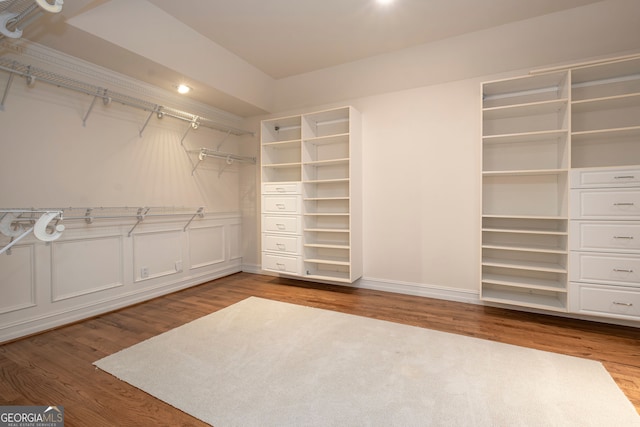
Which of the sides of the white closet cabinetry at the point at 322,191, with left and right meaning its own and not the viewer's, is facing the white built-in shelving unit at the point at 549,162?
left

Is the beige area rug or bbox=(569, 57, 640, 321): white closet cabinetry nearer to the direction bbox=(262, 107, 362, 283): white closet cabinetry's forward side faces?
the beige area rug

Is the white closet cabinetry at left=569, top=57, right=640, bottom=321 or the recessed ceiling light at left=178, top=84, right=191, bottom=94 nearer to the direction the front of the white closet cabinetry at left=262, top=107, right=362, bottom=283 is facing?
the recessed ceiling light

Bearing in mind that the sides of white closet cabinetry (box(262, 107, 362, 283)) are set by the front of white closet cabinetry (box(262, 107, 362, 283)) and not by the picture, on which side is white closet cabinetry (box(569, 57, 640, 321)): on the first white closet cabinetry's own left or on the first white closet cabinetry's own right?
on the first white closet cabinetry's own left

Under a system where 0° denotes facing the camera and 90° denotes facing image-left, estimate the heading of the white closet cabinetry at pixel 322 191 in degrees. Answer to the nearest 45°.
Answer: approximately 45°

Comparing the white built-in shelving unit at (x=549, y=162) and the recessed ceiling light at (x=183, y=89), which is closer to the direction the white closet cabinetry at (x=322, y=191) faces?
the recessed ceiling light

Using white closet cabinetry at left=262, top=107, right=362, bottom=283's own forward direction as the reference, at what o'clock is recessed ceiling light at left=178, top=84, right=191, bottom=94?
The recessed ceiling light is roughly at 1 o'clock from the white closet cabinetry.
